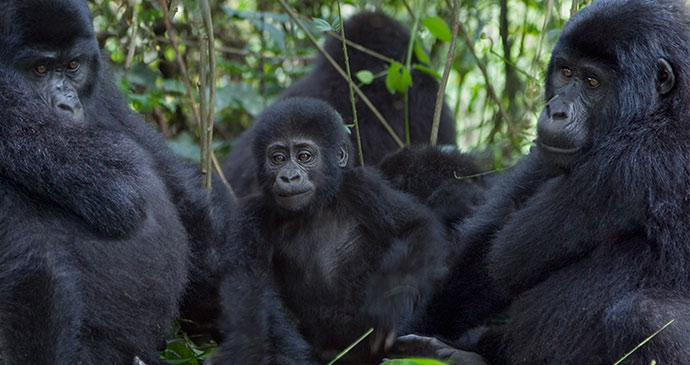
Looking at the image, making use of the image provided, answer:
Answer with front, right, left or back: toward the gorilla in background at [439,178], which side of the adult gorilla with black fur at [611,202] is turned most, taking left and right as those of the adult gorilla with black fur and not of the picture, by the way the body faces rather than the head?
right

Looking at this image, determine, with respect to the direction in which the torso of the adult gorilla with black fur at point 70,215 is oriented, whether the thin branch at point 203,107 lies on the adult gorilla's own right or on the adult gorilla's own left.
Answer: on the adult gorilla's own left

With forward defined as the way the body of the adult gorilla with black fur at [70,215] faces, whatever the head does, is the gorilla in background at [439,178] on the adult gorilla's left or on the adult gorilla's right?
on the adult gorilla's left

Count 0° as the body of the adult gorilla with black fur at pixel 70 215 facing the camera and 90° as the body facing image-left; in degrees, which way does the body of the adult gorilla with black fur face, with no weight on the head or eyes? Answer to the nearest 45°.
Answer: approximately 315°

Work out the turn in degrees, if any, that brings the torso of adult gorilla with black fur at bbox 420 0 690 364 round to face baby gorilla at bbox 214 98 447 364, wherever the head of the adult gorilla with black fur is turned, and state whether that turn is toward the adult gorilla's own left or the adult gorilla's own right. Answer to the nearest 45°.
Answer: approximately 45° to the adult gorilla's own right

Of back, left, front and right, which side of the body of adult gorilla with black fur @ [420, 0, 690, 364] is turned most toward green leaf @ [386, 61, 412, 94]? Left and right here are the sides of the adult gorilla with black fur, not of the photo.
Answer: right

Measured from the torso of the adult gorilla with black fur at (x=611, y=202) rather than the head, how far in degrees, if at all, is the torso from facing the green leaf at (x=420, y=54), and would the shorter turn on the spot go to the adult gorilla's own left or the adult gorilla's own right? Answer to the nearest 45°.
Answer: approximately 90° to the adult gorilla's own right
